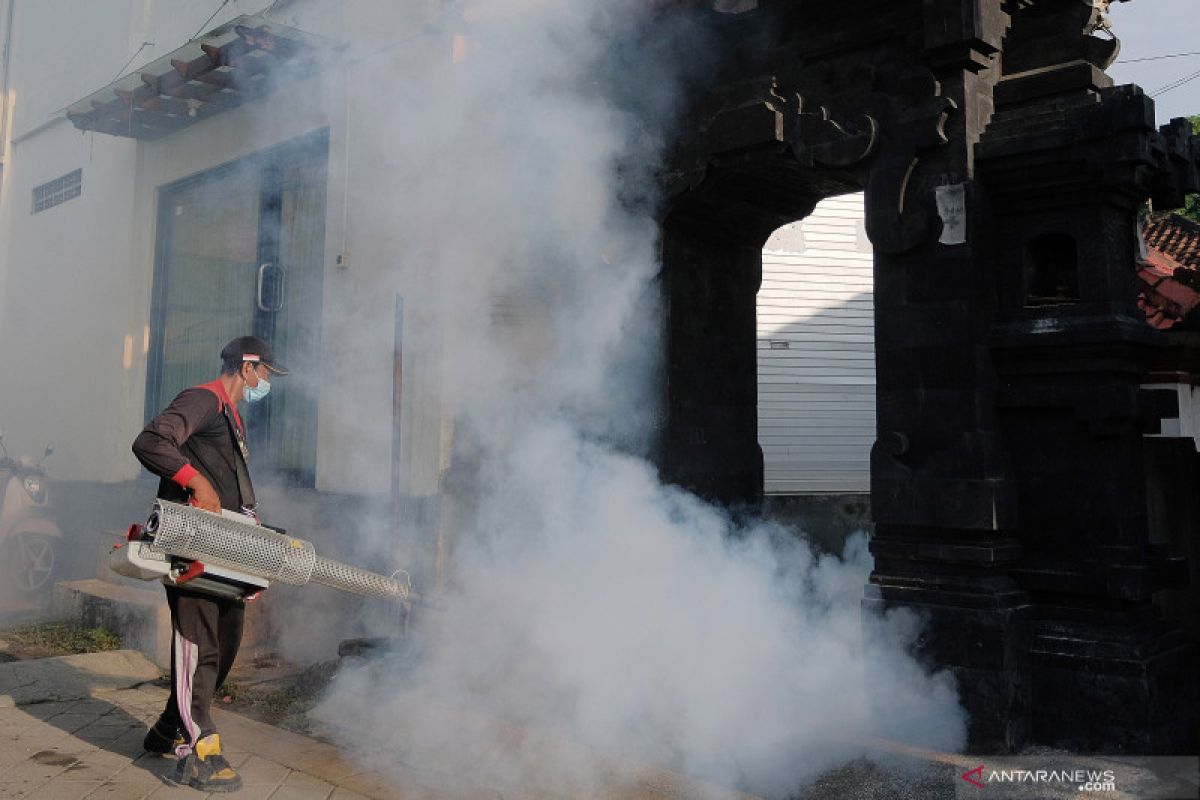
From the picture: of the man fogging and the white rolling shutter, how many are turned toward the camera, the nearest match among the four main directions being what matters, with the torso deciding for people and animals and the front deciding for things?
1

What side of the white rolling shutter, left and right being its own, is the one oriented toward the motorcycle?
right

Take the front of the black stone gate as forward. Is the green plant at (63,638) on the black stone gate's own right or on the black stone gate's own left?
on the black stone gate's own right

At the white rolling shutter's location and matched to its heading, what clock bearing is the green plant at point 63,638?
The green plant is roughly at 2 o'clock from the white rolling shutter.

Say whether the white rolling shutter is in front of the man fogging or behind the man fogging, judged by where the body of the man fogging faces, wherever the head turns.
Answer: in front

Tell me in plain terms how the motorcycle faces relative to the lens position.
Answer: facing the viewer and to the right of the viewer

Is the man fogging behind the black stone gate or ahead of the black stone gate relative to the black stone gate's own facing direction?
ahead

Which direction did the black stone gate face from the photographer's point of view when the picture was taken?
facing the viewer and to the left of the viewer

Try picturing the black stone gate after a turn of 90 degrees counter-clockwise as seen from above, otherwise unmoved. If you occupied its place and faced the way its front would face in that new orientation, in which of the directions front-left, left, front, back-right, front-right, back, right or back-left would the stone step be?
back-right

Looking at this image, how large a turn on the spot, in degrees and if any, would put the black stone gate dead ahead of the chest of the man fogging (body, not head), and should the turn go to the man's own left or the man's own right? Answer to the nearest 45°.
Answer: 0° — they already face it

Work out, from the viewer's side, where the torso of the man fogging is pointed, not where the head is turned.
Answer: to the viewer's right

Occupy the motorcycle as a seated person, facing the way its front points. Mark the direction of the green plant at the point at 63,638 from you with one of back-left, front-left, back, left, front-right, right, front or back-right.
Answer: front-right

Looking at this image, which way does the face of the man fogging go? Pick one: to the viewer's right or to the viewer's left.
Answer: to the viewer's right

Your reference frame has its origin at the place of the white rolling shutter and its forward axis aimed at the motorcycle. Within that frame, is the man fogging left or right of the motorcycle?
left
